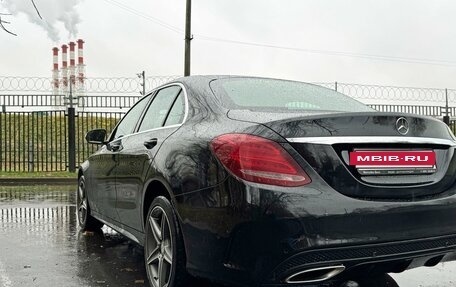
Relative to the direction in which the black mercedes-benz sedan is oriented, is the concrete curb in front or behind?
in front

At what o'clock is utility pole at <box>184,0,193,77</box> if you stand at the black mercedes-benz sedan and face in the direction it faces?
The utility pole is roughly at 1 o'clock from the black mercedes-benz sedan.

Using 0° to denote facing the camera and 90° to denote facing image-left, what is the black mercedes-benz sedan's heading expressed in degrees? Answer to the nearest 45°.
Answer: approximately 135°
